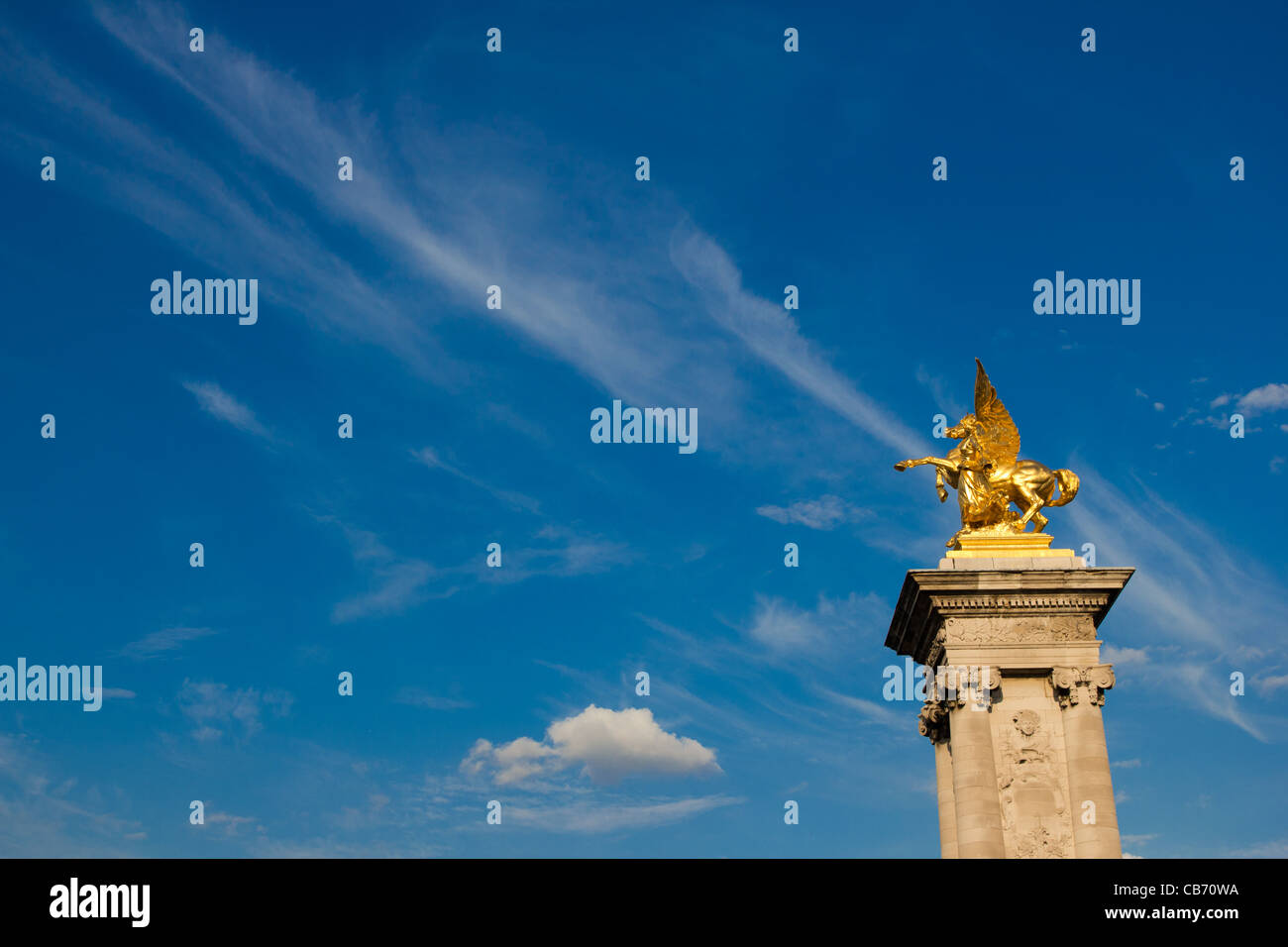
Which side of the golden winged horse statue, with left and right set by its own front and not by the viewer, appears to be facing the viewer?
left
